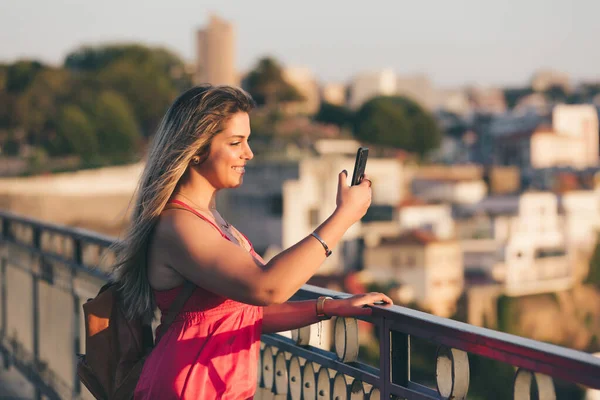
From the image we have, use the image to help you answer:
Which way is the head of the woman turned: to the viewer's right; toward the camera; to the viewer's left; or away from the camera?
to the viewer's right

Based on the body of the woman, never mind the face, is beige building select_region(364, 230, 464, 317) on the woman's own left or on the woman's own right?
on the woman's own left

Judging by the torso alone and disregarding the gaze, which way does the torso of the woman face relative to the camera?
to the viewer's right
